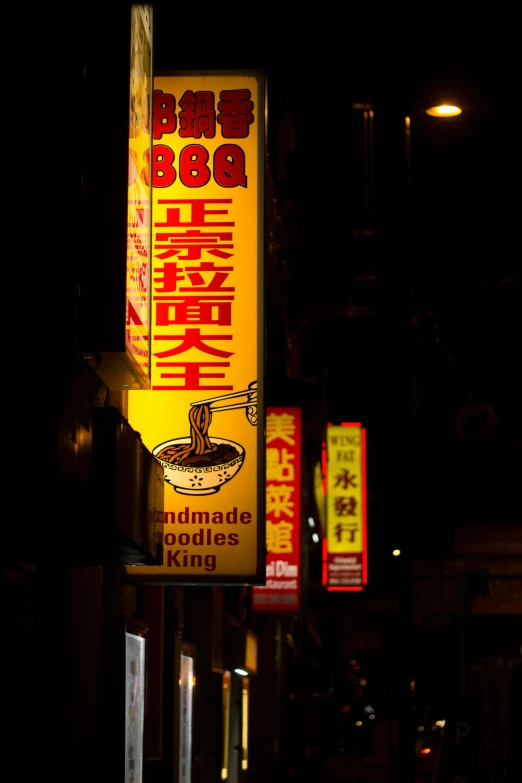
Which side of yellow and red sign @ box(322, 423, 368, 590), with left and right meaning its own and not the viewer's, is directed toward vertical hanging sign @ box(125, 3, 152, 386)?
front

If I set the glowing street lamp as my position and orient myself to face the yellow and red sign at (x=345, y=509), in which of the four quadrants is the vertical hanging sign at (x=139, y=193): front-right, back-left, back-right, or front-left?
back-left

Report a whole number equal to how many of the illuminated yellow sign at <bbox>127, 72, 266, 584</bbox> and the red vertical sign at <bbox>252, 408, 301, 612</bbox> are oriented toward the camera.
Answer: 2

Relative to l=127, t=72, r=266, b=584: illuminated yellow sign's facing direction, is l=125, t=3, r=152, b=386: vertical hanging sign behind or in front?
in front

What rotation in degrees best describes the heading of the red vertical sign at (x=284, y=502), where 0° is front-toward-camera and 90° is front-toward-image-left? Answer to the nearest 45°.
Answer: approximately 0°

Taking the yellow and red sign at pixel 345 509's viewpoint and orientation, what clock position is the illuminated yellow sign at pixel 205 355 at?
The illuminated yellow sign is roughly at 12 o'clock from the yellow and red sign.

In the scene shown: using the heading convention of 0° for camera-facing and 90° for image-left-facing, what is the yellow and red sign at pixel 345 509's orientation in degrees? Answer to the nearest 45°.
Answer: approximately 0°

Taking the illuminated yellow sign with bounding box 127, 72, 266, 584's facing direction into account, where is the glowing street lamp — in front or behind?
behind

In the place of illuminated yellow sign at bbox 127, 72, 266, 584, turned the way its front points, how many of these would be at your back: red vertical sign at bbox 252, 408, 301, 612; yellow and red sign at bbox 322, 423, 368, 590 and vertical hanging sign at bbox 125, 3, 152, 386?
2

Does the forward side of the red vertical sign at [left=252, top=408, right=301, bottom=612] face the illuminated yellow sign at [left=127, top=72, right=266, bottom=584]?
yes

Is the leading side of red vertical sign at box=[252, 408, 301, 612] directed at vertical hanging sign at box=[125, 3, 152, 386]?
yes
